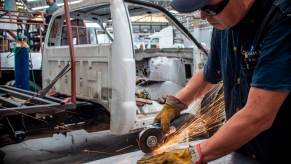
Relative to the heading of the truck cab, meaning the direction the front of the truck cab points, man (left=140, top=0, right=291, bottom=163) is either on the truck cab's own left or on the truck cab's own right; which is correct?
on the truck cab's own right

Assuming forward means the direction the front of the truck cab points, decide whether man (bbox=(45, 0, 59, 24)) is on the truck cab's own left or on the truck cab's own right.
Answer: on the truck cab's own left

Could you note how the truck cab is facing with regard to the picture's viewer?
facing away from the viewer and to the right of the viewer

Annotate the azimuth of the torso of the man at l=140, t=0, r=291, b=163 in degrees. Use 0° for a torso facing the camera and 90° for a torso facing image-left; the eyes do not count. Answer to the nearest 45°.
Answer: approximately 45°

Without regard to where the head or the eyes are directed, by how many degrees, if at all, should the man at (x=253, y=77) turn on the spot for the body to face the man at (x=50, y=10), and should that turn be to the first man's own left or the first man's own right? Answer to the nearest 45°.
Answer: approximately 90° to the first man's own right

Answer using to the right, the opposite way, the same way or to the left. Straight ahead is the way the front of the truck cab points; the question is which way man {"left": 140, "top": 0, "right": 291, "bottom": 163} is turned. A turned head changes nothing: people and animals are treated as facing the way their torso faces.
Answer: the opposite way
